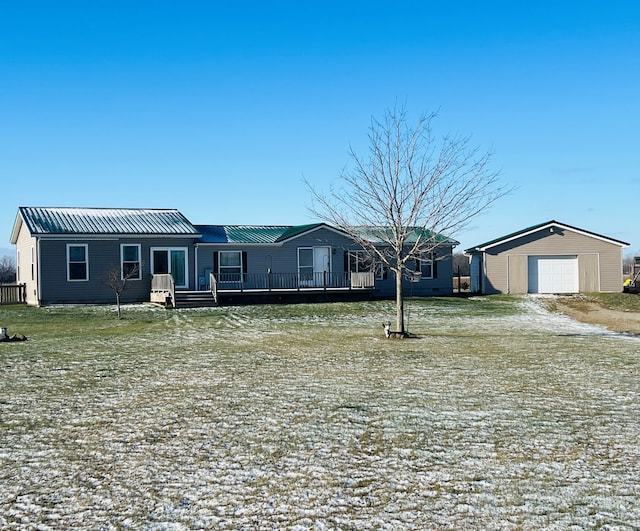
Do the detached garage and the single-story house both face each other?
no

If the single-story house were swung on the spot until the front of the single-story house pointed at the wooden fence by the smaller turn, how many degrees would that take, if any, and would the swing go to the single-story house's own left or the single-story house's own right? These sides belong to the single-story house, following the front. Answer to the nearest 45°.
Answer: approximately 90° to the single-story house's own right

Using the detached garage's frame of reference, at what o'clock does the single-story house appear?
The single-story house is roughly at 2 o'clock from the detached garage.

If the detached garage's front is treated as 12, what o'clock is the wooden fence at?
The wooden fence is roughly at 2 o'clock from the detached garage.

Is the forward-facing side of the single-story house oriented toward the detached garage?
no

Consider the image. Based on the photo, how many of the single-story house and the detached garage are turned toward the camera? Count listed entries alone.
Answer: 2

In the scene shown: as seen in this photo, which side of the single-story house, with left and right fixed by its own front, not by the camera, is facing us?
front

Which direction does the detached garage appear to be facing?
toward the camera

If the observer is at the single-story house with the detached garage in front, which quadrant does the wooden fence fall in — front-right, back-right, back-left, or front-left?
back-left

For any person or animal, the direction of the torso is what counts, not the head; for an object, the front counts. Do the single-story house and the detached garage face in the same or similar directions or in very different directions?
same or similar directions
